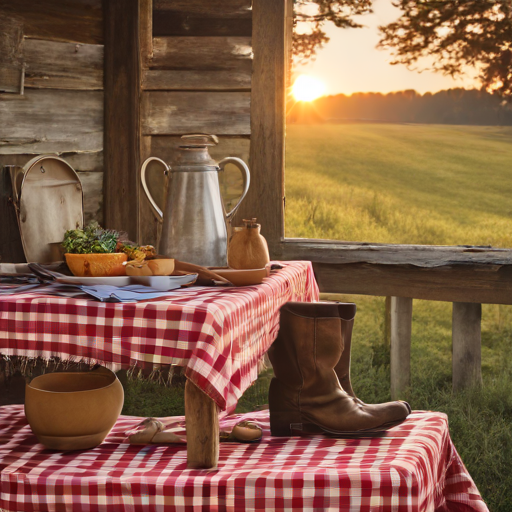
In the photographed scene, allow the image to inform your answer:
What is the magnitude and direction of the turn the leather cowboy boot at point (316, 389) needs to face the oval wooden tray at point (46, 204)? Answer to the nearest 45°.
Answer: approximately 135° to its left

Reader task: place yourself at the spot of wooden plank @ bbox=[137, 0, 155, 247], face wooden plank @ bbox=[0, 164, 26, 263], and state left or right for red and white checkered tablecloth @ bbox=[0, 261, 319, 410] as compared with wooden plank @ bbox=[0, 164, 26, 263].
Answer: left

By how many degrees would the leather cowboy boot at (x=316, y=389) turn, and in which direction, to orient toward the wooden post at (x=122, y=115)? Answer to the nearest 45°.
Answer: approximately 135° to its left

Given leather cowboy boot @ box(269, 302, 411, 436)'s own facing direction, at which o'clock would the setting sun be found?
The setting sun is roughly at 9 o'clock from the leather cowboy boot.

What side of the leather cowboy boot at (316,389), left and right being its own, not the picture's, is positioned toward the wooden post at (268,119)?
left

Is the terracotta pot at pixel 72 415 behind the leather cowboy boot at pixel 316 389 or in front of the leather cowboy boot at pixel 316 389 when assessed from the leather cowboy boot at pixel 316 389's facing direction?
behind

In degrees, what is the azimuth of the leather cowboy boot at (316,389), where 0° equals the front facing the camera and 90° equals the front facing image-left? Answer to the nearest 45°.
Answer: approximately 270°
